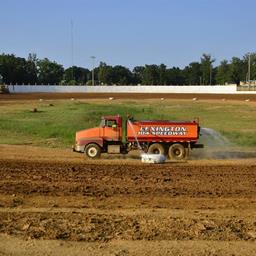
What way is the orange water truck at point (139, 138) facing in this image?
to the viewer's left
